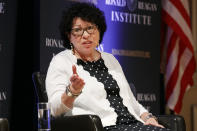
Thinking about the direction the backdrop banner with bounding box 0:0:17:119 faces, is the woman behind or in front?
in front

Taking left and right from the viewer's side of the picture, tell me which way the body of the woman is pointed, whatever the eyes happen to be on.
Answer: facing the viewer and to the right of the viewer

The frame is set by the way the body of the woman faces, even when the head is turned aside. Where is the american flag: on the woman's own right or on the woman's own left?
on the woman's own left

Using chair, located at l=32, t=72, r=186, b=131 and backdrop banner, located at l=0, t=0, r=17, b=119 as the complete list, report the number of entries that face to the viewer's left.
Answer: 0

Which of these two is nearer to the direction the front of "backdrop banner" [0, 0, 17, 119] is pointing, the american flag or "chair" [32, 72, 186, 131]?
the chair

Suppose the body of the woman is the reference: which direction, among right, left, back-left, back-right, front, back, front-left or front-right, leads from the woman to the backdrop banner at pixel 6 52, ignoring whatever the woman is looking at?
back

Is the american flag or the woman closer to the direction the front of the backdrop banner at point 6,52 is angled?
the woman

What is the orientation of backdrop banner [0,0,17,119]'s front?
toward the camera

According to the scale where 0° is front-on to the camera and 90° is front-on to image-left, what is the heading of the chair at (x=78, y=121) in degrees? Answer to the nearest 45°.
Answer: approximately 315°
